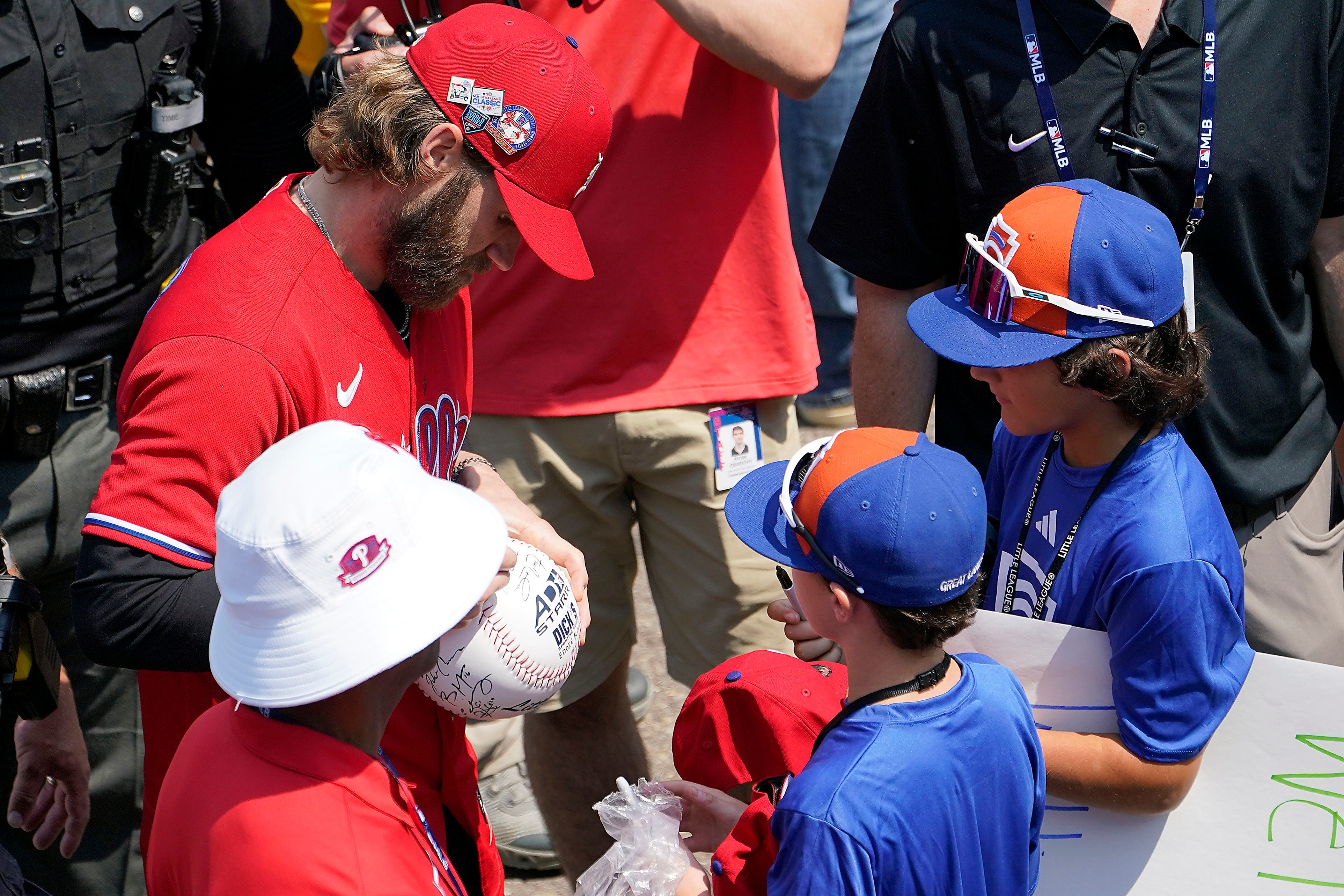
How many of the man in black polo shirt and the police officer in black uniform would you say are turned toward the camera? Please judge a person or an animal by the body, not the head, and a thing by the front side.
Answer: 2

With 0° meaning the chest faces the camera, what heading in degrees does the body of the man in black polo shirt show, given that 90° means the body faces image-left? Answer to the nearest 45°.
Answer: approximately 0°

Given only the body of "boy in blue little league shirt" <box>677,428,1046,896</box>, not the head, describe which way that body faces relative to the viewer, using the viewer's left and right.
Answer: facing away from the viewer and to the left of the viewer

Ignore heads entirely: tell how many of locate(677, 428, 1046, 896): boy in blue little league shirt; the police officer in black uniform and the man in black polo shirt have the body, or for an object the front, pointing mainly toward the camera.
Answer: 2

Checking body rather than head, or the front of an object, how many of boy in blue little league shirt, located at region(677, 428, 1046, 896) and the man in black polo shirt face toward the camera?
1

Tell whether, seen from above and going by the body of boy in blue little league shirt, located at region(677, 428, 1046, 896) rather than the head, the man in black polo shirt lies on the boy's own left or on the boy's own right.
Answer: on the boy's own right

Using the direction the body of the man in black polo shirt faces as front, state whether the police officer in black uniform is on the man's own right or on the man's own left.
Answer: on the man's own right

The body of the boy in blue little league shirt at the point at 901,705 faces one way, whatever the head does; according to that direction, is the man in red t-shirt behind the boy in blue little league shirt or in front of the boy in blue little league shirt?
in front

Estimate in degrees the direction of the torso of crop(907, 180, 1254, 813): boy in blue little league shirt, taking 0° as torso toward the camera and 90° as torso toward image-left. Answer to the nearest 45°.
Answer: approximately 45°

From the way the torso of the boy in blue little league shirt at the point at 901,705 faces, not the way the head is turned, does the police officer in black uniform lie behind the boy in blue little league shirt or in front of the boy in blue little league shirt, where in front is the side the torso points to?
in front

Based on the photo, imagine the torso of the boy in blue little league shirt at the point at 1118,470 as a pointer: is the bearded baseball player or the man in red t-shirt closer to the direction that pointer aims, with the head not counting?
the bearded baseball player

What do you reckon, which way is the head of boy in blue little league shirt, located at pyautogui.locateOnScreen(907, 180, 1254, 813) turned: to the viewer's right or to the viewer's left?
to the viewer's left

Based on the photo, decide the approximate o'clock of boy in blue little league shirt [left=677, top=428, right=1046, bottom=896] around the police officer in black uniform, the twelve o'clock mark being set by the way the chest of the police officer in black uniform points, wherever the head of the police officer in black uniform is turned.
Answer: The boy in blue little league shirt is roughly at 11 o'clock from the police officer in black uniform.

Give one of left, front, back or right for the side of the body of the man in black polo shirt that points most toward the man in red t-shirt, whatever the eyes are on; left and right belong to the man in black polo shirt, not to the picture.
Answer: right
